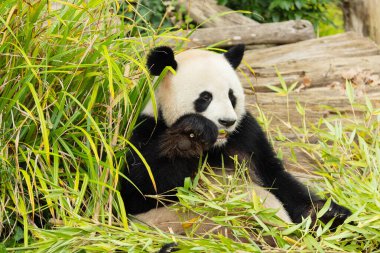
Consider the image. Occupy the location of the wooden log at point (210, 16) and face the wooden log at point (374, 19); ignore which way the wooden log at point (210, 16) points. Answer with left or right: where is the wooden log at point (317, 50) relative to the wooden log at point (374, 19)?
right

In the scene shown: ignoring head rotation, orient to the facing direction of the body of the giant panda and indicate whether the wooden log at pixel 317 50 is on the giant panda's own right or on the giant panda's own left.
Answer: on the giant panda's own left

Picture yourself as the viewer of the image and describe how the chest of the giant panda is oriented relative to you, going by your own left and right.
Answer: facing the viewer and to the right of the viewer

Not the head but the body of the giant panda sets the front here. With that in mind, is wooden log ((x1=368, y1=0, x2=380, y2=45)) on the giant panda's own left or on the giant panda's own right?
on the giant panda's own left

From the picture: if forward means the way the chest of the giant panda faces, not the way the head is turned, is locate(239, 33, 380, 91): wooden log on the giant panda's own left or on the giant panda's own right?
on the giant panda's own left

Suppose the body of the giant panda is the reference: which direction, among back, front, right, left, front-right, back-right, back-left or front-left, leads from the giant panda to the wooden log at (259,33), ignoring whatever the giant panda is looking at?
back-left

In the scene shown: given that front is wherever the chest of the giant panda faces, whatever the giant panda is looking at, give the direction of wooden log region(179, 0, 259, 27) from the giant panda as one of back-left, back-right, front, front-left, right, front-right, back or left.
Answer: back-left

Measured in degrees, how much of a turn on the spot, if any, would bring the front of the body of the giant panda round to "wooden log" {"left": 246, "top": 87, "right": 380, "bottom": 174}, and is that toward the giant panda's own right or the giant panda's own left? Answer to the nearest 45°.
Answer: approximately 90° to the giant panda's own left
